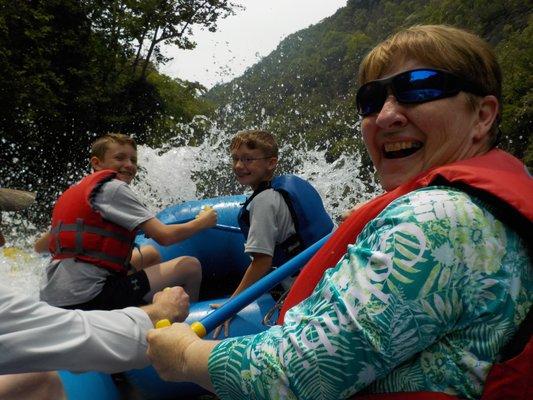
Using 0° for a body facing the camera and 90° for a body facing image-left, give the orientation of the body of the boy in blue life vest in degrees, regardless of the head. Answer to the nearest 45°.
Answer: approximately 90°

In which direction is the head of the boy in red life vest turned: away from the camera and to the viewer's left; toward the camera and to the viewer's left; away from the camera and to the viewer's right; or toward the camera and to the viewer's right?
toward the camera and to the viewer's right

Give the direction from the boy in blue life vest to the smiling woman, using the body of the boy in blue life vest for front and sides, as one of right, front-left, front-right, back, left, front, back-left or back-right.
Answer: left

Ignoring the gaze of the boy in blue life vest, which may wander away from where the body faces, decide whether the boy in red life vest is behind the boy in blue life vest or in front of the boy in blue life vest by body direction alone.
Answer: in front

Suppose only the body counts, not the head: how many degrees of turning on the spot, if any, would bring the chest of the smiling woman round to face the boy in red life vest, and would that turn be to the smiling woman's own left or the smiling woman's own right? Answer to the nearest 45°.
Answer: approximately 45° to the smiling woman's own right
